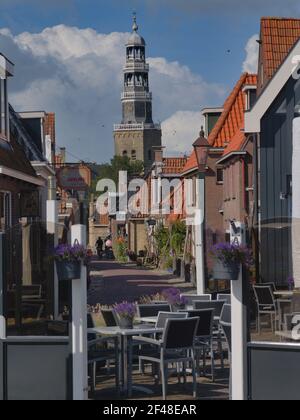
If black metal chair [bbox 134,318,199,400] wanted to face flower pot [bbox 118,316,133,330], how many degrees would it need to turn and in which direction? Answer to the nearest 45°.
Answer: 0° — it already faces it

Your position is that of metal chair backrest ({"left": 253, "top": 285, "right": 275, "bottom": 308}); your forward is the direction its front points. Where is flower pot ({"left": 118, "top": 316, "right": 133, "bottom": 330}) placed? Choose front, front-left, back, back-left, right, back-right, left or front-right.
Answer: back-left

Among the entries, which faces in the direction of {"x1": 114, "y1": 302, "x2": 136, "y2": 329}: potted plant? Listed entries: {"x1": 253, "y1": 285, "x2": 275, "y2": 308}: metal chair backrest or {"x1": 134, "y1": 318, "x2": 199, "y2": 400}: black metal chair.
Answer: the black metal chair

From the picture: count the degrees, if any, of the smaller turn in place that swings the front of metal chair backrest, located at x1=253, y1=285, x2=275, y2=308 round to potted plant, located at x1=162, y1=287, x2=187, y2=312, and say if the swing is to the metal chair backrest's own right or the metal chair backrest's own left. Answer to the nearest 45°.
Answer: approximately 90° to the metal chair backrest's own left

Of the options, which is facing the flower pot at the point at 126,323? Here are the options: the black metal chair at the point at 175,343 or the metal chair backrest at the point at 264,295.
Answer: the black metal chair

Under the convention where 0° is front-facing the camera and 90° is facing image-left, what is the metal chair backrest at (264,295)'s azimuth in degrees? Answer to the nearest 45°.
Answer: approximately 225°

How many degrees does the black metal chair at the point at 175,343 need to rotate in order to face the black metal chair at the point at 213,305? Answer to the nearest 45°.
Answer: approximately 45° to its right

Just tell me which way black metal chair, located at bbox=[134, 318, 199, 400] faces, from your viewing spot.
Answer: facing away from the viewer and to the left of the viewer

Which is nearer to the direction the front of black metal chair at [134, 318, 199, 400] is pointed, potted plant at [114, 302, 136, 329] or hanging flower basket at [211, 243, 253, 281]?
the potted plant

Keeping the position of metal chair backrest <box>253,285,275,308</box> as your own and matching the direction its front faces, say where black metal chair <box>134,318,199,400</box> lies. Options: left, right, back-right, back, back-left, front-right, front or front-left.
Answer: back
